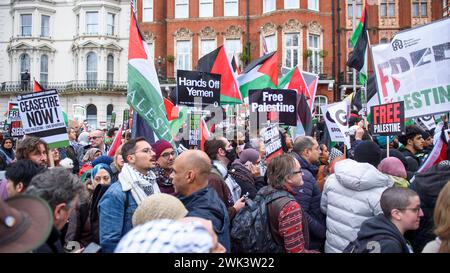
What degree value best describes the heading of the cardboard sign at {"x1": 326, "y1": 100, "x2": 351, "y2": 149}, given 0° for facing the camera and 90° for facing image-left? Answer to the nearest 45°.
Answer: approximately 0°

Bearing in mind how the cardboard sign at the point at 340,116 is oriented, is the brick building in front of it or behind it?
behind

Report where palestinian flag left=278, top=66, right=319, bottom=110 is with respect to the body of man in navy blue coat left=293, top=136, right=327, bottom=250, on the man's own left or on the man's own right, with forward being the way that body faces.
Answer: on the man's own left

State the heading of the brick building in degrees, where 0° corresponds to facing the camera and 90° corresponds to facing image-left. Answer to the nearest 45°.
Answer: approximately 0°

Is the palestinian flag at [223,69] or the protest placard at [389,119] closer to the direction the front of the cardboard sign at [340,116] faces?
the protest placard

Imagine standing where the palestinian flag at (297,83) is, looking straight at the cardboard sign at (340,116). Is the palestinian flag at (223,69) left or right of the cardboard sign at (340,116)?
right

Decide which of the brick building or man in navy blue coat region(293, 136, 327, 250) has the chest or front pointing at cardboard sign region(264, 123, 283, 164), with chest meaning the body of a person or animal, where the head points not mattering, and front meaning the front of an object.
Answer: the brick building

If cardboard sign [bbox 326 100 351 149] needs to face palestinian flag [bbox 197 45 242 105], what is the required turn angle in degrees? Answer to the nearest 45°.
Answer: approximately 90° to its right

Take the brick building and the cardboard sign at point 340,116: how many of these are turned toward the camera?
2
